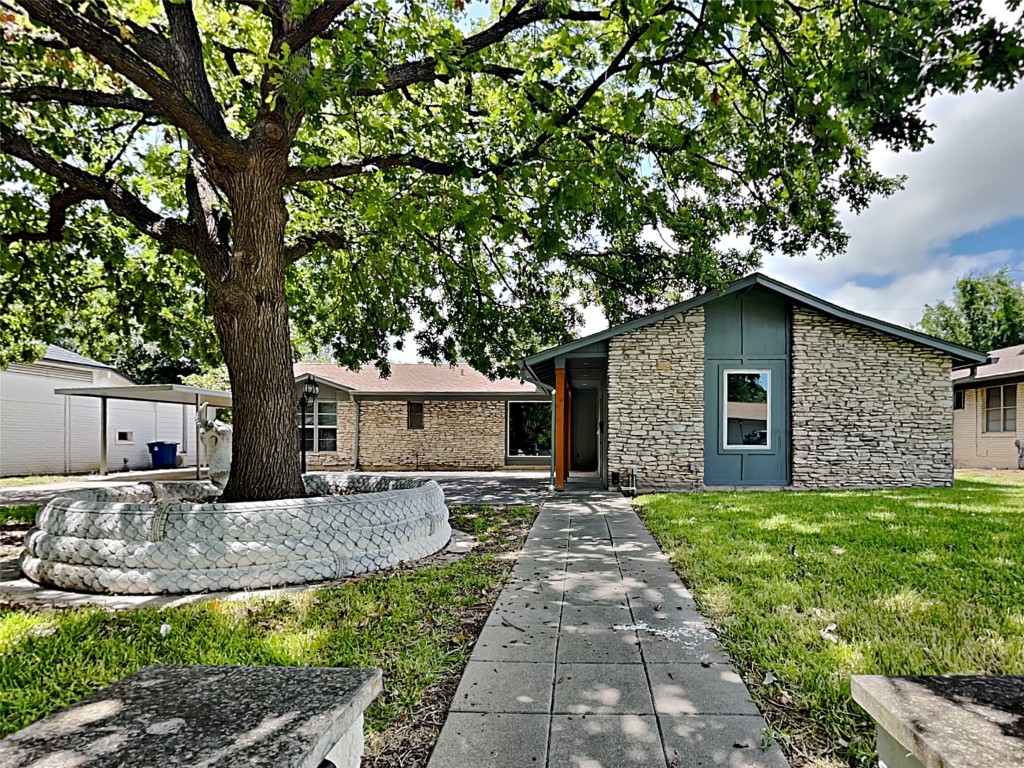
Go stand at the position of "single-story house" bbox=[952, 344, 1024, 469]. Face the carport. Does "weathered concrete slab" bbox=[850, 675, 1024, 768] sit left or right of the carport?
left

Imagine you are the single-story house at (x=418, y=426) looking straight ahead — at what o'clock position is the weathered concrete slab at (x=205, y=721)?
The weathered concrete slab is roughly at 12 o'clock from the single-story house.

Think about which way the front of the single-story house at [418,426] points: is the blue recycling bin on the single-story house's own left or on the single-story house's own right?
on the single-story house's own right

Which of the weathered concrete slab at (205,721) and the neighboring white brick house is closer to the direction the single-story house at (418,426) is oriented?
the weathered concrete slab

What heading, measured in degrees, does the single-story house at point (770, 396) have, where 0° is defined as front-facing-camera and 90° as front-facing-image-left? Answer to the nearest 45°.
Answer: approximately 0°

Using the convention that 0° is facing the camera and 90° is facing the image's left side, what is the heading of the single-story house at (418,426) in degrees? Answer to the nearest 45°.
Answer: approximately 0°

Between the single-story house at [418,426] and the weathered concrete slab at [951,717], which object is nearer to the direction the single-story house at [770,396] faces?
the weathered concrete slab
